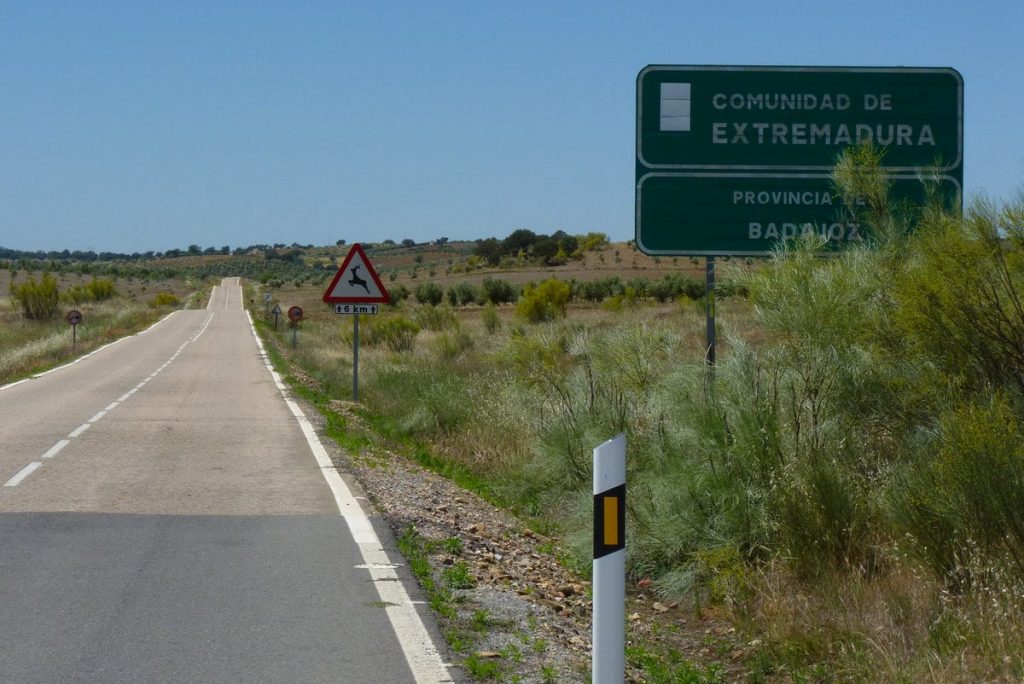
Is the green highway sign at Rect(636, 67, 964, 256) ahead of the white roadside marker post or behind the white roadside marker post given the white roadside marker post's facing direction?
behind

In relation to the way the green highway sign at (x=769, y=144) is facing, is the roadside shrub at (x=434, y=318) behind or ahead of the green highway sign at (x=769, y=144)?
behind

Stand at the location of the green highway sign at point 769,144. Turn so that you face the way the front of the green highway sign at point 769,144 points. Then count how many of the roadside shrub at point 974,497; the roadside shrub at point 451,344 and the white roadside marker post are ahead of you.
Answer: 2

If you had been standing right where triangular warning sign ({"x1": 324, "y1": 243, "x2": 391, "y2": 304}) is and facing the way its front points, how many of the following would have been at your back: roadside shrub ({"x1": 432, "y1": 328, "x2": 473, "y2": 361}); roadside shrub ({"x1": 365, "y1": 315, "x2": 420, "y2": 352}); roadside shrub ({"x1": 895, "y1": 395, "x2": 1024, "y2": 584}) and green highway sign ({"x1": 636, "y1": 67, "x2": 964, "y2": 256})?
2

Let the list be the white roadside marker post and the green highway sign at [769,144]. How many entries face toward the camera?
2

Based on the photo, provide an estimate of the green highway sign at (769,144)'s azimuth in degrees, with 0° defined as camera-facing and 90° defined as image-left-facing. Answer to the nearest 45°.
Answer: approximately 0°

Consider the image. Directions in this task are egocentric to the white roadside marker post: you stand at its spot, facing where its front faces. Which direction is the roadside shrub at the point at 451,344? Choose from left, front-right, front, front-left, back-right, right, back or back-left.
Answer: back

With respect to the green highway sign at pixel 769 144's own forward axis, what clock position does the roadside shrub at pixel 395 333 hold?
The roadside shrub is roughly at 5 o'clock from the green highway sign.

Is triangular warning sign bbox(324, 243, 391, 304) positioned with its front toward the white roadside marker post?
yes

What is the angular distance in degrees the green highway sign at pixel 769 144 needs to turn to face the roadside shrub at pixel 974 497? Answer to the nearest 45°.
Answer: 0° — it already faces it
